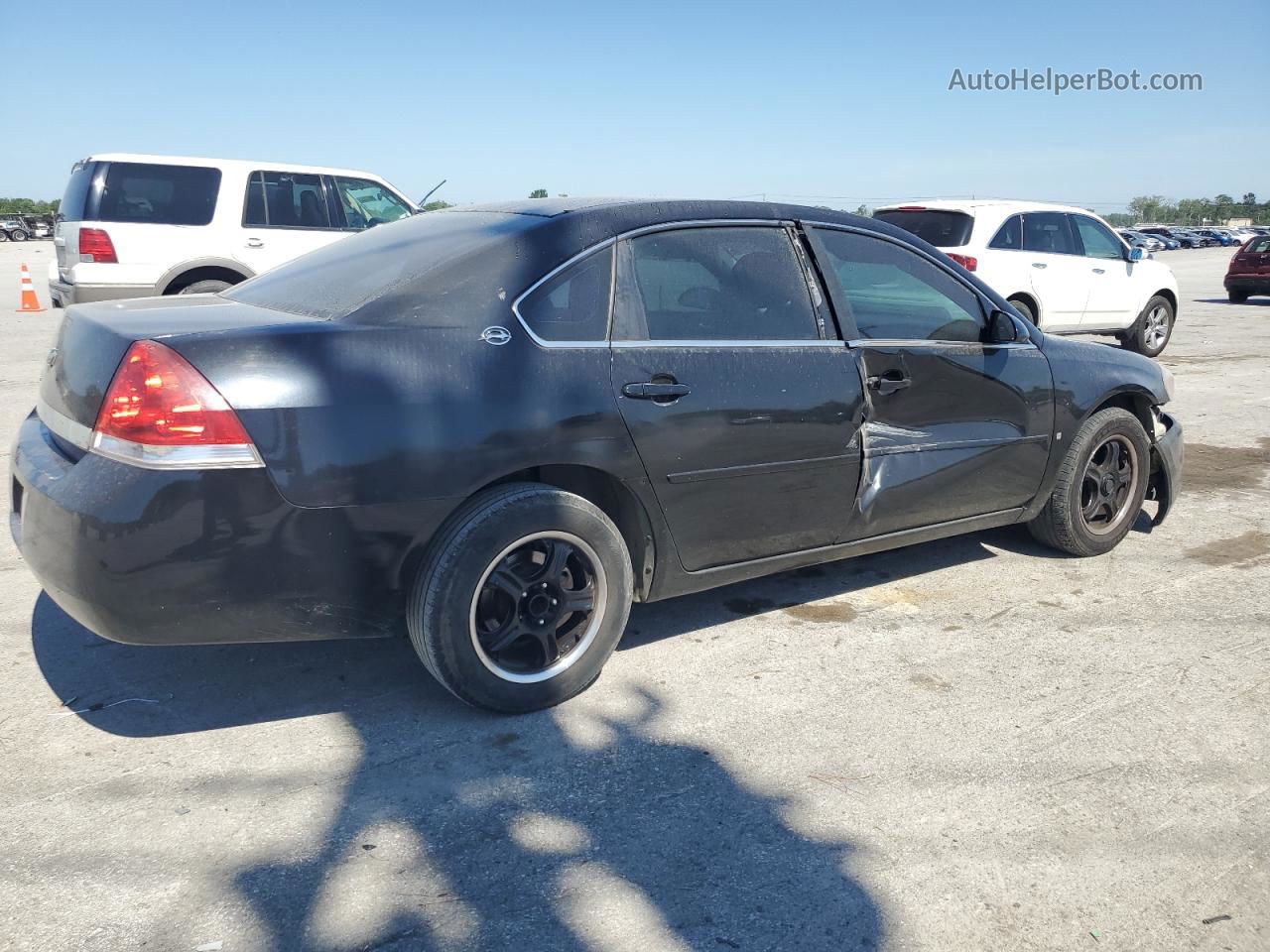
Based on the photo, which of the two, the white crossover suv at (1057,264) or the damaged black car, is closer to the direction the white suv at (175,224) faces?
the white crossover suv

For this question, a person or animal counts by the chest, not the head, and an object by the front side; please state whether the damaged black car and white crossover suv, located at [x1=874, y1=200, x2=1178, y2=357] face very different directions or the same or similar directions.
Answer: same or similar directions

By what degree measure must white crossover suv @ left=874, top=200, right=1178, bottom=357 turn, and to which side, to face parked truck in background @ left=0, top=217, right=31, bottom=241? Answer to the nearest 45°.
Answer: approximately 90° to its left

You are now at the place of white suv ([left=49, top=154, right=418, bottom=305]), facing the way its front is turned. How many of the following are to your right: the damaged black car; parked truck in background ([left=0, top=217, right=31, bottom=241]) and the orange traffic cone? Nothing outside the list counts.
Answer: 1

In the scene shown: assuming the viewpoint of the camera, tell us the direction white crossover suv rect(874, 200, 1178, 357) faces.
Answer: facing away from the viewer and to the right of the viewer

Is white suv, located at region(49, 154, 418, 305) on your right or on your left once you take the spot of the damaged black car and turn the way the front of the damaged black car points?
on your left

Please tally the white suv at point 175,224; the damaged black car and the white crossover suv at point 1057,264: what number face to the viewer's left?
0

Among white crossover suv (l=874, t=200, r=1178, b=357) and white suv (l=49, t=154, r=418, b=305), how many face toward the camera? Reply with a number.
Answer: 0

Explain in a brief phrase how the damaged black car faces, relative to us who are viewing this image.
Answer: facing away from the viewer and to the right of the viewer

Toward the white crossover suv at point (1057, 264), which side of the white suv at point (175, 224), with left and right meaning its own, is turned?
front

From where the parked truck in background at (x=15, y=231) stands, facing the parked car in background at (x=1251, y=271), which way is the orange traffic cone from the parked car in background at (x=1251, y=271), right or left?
right

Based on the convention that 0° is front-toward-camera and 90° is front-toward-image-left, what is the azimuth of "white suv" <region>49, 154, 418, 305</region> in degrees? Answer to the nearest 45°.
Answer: approximately 270°

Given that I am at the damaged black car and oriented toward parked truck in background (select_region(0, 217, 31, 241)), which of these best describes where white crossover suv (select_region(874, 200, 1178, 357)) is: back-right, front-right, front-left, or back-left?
front-right
